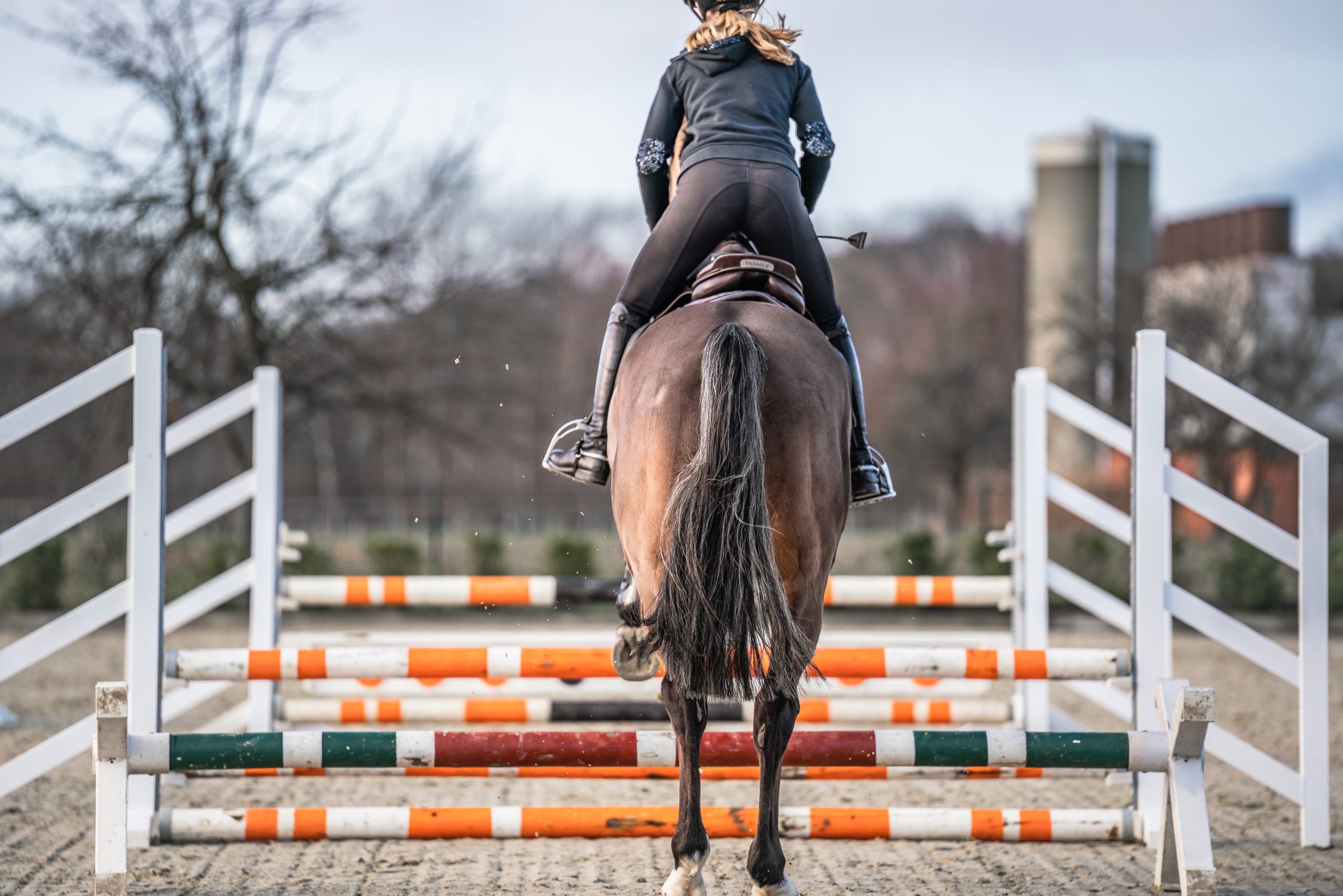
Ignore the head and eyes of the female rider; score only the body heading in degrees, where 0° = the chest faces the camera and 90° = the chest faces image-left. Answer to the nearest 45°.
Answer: approximately 180°

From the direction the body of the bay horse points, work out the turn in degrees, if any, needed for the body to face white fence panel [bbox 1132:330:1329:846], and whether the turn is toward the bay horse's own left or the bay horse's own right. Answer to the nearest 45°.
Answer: approximately 45° to the bay horse's own right

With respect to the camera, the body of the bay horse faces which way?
away from the camera

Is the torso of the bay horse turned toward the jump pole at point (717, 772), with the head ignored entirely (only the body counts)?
yes

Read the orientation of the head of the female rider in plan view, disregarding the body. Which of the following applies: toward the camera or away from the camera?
away from the camera

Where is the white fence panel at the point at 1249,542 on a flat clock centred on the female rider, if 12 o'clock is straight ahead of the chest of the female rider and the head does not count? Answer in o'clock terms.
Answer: The white fence panel is roughly at 2 o'clock from the female rider.
